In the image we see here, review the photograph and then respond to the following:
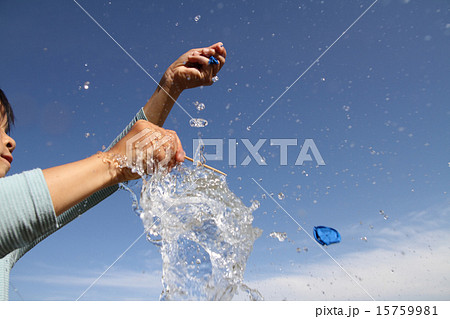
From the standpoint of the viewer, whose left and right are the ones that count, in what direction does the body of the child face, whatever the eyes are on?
facing to the right of the viewer
